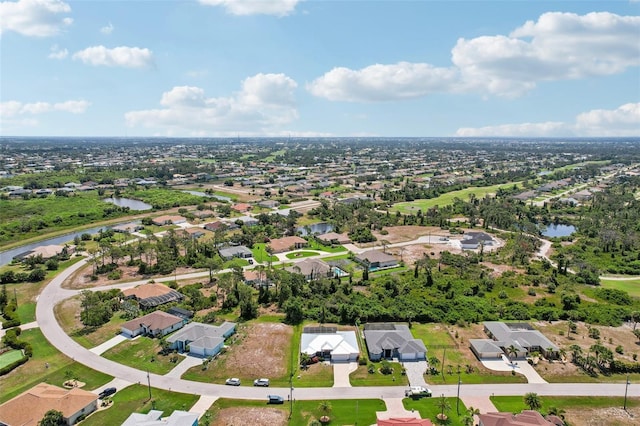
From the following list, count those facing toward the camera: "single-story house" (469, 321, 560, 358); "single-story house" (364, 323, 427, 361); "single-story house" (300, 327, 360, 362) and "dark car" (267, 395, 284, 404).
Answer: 3

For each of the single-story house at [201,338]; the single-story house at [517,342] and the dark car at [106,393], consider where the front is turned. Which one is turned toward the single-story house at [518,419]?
the single-story house at [517,342]

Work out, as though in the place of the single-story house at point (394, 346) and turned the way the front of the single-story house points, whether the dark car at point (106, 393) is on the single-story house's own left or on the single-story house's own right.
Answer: on the single-story house's own right

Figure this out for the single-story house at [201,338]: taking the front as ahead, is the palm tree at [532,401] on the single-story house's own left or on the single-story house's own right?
on the single-story house's own left

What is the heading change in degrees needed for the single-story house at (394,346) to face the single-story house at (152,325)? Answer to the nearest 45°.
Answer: approximately 90° to its right

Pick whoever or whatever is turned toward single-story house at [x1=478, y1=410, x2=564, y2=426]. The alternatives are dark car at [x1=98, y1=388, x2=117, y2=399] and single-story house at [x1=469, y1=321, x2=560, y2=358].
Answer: single-story house at [x1=469, y1=321, x2=560, y2=358]

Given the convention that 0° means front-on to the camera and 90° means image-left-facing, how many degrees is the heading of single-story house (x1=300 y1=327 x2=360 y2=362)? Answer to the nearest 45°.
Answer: approximately 0°

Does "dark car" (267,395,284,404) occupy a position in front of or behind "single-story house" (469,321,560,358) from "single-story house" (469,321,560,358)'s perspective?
in front

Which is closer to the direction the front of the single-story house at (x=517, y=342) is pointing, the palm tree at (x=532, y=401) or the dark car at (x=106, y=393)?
the palm tree

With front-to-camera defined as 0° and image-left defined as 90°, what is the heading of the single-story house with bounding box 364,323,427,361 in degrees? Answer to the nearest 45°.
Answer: approximately 0°

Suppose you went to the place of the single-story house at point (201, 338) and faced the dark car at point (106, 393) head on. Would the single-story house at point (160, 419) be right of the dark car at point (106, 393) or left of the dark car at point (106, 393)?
left
